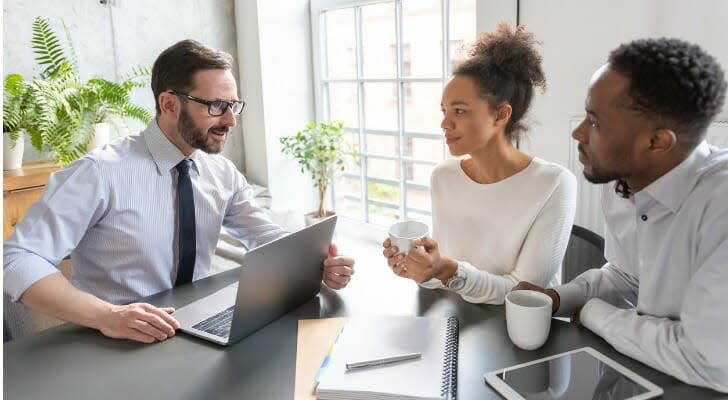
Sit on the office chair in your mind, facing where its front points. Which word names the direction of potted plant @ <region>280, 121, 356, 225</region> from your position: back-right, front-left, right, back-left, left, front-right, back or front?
right

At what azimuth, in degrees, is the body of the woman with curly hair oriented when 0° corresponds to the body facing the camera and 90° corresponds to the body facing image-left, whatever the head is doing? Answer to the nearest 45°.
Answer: approximately 45°

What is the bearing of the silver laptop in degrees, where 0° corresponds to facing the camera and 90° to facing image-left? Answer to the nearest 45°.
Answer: approximately 135°

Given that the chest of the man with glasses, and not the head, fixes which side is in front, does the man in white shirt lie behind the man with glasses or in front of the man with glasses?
in front

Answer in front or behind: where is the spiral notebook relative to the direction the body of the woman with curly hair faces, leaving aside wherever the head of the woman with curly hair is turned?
in front

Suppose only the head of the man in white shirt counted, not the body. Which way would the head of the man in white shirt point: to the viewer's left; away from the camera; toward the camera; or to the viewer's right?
to the viewer's left

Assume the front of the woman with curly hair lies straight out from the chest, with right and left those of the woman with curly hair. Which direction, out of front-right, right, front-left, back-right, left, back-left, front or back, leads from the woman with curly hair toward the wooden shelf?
front-right

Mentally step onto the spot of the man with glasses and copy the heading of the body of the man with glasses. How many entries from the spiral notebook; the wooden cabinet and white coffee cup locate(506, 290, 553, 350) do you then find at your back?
1

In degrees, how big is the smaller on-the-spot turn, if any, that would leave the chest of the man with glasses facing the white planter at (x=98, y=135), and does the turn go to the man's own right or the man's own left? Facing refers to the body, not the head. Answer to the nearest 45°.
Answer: approximately 135° to the man's own left

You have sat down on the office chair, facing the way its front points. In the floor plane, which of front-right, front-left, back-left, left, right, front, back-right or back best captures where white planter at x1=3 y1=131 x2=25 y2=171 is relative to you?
front-right

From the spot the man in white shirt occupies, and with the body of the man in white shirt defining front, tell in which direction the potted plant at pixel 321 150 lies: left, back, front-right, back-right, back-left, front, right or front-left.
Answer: right

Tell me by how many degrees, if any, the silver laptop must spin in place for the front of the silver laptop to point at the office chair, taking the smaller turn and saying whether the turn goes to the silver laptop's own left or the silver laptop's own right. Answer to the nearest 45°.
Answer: approximately 135° to the silver laptop's own right

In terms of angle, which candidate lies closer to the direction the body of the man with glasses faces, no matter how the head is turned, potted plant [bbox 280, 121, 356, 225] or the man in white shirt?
the man in white shirt
